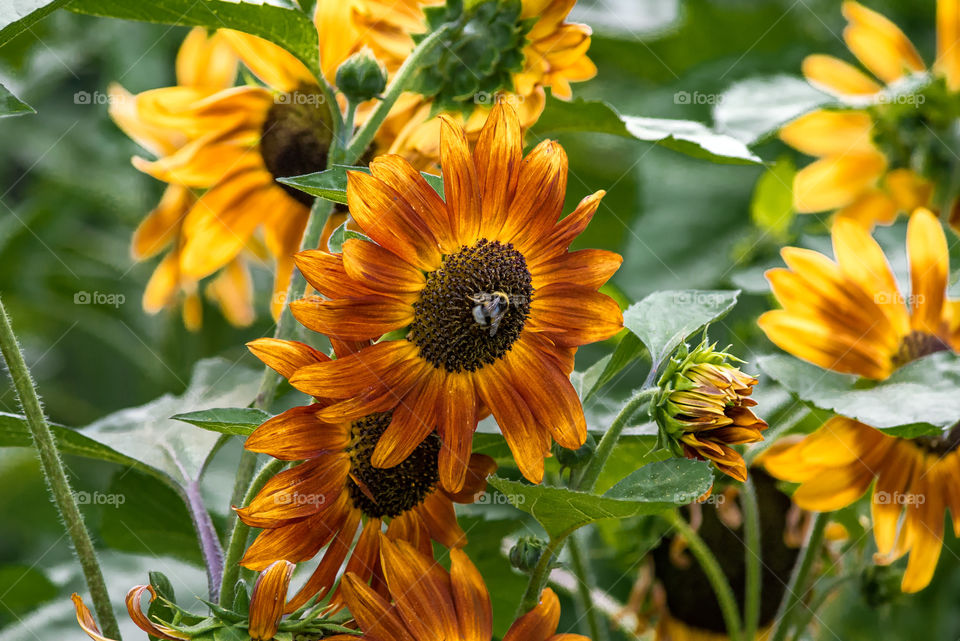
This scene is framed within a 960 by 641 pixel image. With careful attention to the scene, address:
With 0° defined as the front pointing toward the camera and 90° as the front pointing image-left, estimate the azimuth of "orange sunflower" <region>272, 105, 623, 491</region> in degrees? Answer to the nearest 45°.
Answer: approximately 0°
